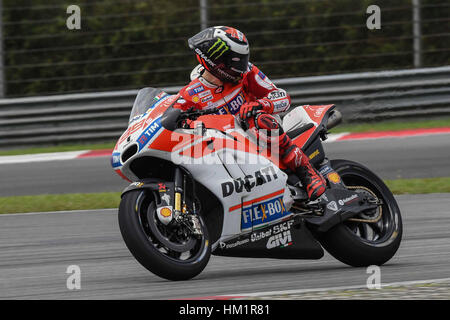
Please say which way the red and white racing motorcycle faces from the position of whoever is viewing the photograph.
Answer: facing the viewer and to the left of the viewer
